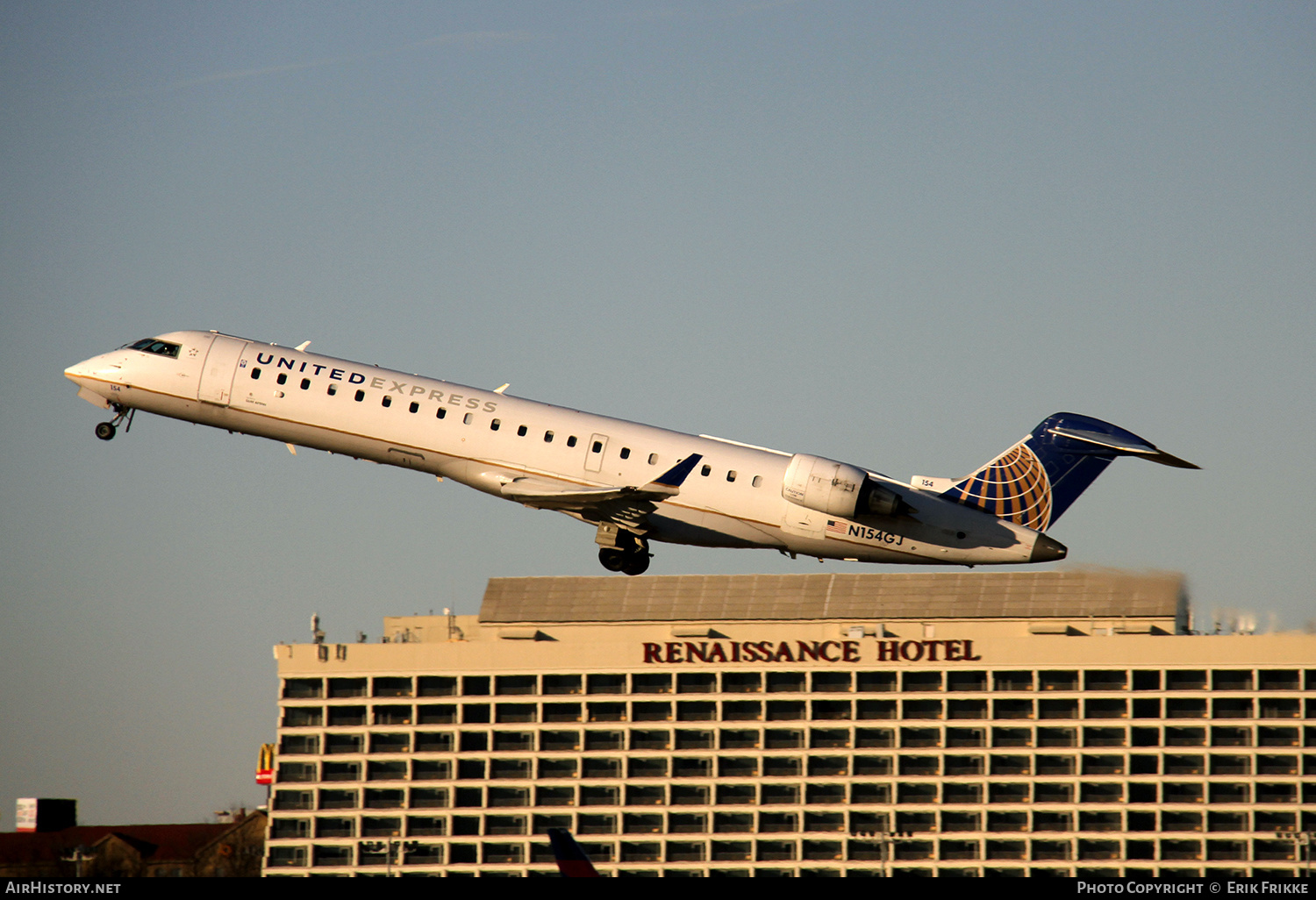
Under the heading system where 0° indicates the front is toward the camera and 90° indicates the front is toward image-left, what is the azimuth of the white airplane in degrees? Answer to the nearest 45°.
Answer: approximately 90°
